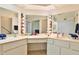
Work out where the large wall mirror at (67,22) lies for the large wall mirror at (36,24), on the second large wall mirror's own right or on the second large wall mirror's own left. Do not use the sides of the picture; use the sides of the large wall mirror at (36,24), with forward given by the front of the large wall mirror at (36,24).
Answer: on the second large wall mirror's own left

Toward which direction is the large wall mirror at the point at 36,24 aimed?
toward the camera

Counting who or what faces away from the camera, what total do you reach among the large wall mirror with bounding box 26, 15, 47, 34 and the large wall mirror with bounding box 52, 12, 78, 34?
0

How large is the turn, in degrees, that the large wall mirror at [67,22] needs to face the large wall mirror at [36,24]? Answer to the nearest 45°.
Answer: approximately 45° to its right

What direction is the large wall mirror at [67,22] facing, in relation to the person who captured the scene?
facing the viewer and to the left of the viewer
